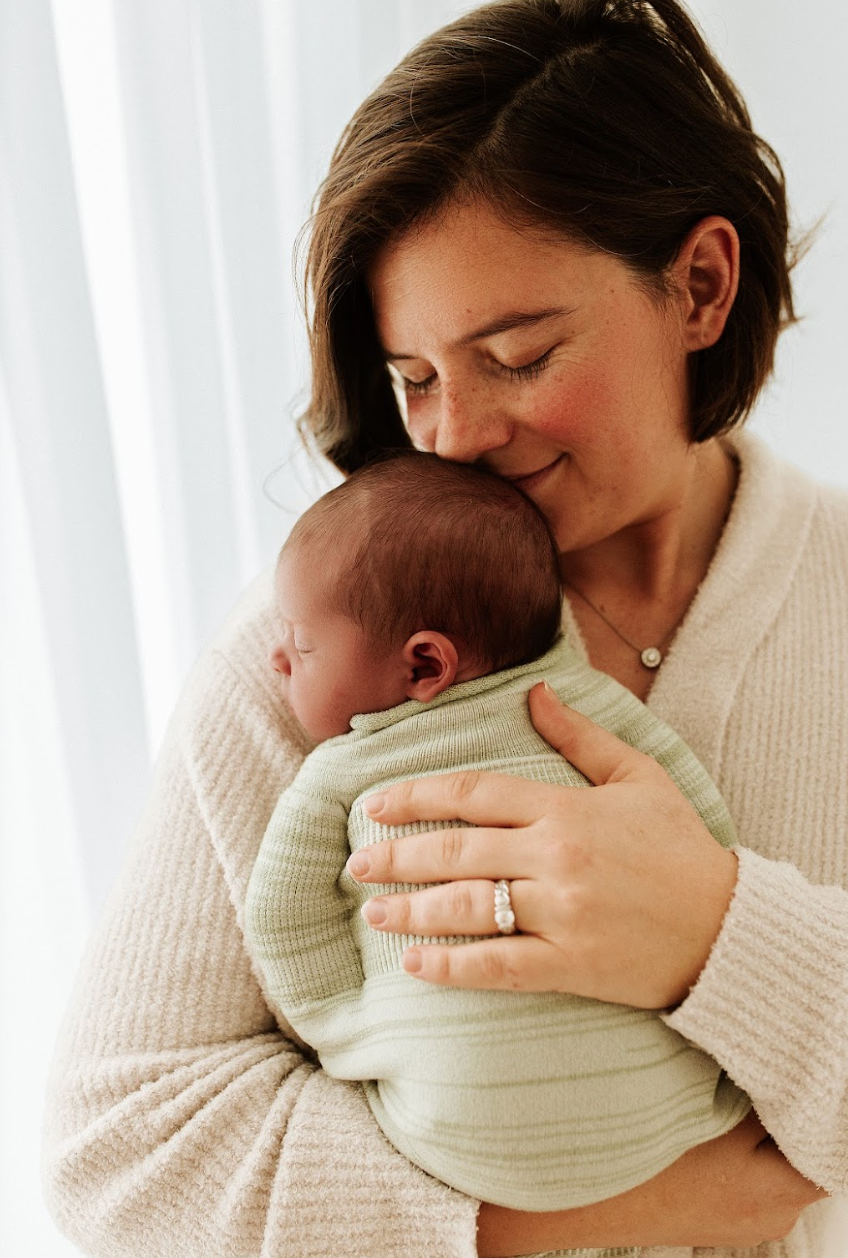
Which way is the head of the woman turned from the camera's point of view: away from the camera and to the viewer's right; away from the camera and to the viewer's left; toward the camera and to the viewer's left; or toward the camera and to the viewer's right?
toward the camera and to the viewer's left

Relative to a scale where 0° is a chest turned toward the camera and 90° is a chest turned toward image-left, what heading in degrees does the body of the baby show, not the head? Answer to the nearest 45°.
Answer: approximately 180°
